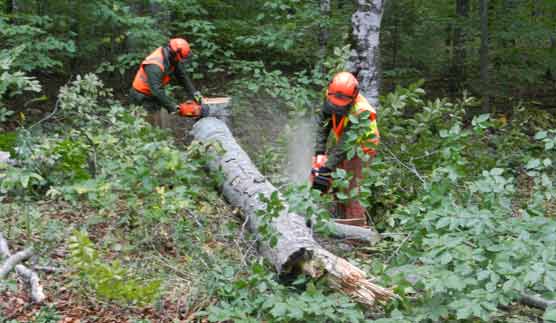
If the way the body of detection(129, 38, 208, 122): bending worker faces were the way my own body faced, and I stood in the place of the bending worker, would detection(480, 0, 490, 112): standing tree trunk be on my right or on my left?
on my left

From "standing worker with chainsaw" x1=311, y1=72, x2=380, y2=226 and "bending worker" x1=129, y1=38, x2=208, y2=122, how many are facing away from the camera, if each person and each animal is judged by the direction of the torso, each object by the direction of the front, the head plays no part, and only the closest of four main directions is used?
0

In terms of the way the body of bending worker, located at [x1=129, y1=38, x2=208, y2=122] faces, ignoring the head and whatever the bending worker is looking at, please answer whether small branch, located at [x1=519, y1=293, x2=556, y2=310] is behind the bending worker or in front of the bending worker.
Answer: in front

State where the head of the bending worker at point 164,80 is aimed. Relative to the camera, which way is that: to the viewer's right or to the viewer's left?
to the viewer's right

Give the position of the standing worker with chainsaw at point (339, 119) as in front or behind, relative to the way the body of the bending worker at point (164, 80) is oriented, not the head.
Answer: in front

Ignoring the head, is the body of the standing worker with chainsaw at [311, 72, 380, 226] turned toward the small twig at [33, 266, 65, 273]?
yes

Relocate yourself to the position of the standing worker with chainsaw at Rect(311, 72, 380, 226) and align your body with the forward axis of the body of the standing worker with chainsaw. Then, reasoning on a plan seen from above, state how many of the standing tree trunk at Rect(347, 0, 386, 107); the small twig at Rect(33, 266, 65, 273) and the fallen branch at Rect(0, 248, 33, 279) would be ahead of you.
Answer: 2

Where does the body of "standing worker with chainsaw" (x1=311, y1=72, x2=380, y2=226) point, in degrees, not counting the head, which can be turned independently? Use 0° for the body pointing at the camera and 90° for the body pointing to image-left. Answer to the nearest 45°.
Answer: approximately 45°

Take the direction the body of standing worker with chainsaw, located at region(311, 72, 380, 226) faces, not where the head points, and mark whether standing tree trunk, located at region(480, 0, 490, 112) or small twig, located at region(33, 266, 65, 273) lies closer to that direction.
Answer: the small twig

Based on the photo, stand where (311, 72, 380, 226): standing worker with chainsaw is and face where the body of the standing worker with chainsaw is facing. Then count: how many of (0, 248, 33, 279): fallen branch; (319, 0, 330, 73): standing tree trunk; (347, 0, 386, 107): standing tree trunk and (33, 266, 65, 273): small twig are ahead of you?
2

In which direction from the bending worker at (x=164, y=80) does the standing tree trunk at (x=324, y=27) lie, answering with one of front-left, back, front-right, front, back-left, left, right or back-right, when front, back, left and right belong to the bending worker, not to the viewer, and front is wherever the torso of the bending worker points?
left

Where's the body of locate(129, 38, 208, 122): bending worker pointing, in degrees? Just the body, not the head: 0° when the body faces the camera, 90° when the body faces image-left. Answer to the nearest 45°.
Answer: approximately 315°

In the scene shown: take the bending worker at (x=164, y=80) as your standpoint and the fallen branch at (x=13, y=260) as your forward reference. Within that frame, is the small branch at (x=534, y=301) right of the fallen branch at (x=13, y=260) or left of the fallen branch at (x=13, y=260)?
left
